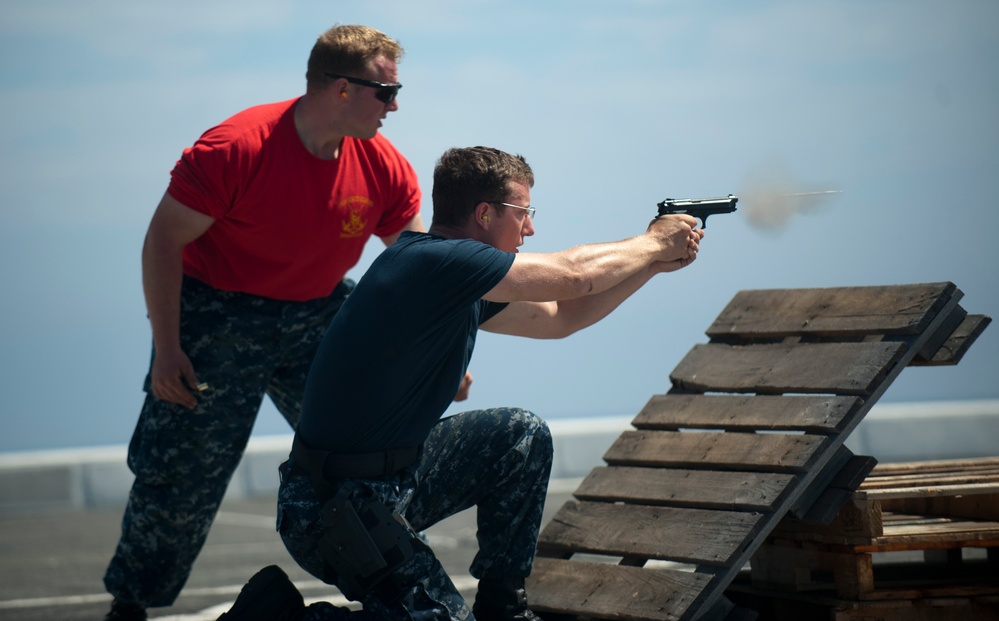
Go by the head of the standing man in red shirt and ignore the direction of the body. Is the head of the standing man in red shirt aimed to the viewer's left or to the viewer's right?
to the viewer's right

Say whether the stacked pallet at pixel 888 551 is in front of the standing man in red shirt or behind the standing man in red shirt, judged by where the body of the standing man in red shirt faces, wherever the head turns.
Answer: in front

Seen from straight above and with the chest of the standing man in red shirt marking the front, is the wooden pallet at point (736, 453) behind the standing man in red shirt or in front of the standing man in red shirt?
in front

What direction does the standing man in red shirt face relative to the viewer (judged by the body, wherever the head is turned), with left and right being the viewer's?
facing the viewer and to the right of the viewer
